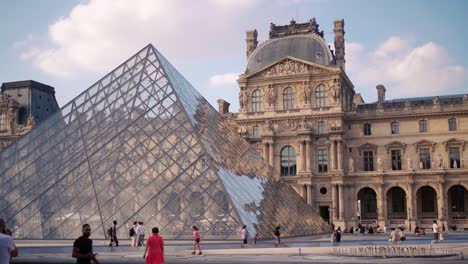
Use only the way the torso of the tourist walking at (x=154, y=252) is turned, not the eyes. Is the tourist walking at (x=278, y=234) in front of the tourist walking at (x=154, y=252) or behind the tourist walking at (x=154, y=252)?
in front

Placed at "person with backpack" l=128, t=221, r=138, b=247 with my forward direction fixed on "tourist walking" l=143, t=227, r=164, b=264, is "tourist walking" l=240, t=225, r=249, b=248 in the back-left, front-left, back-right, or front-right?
front-left

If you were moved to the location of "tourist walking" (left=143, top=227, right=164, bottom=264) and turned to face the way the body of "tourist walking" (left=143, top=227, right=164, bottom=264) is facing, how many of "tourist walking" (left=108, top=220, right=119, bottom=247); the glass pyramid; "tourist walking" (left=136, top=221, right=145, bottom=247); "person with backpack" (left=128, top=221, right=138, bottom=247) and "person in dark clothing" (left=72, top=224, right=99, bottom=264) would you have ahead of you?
4

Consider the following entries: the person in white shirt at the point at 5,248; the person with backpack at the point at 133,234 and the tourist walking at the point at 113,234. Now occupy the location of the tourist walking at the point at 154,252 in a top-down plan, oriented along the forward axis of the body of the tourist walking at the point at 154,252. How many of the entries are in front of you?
2

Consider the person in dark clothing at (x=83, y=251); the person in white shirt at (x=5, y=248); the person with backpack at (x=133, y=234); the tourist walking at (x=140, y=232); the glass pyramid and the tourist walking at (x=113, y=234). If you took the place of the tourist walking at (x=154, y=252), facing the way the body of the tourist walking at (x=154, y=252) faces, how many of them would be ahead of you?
4

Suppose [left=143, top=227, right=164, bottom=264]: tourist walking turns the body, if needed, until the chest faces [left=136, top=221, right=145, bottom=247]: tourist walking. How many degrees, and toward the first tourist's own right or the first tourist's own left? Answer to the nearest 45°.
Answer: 0° — they already face them

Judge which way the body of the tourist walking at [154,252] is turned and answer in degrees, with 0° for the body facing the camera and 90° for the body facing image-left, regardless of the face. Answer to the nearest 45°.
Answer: approximately 180°

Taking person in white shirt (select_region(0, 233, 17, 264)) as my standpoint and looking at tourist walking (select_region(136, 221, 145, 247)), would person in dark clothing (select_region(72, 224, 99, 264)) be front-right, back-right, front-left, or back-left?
front-right

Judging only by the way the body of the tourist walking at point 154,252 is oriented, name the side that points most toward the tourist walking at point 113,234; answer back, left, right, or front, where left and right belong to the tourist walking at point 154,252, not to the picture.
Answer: front

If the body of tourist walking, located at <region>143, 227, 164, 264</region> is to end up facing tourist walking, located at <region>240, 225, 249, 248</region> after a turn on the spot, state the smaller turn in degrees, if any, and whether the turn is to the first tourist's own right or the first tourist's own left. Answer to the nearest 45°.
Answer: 0° — they already face them
